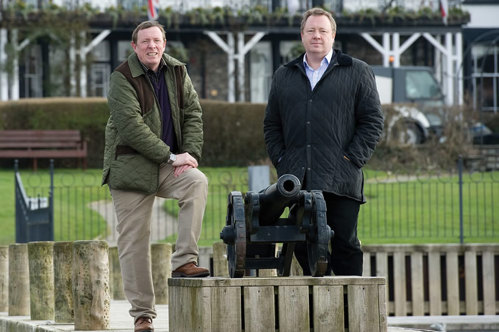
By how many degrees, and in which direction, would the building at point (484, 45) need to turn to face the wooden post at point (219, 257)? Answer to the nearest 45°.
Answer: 0° — it already faces it

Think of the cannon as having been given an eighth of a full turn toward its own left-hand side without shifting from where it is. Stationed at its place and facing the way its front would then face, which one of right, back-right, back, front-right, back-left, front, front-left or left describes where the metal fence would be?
back-left

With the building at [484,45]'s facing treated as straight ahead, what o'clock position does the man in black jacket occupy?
The man in black jacket is roughly at 12 o'clock from the building.

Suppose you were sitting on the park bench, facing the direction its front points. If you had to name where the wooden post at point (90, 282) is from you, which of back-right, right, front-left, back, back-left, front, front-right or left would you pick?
front

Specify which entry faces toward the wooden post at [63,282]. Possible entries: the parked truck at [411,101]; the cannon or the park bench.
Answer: the park bench

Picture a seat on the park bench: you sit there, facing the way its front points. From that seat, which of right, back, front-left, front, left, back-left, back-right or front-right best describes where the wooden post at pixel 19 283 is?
front

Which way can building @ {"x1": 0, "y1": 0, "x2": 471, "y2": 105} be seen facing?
toward the camera

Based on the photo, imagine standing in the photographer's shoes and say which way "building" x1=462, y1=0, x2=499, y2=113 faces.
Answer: facing the viewer
